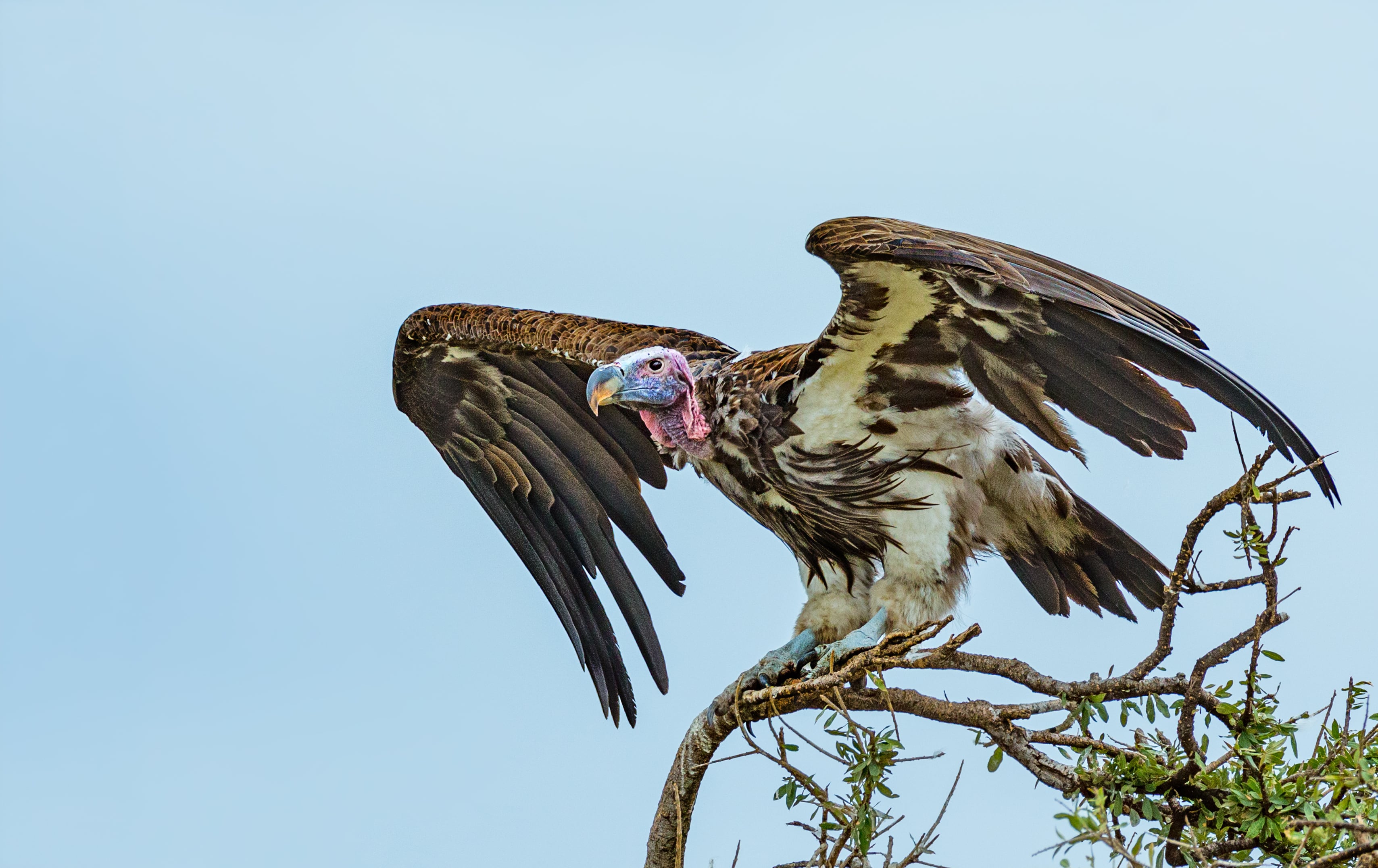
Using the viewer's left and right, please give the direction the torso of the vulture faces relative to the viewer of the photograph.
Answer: facing the viewer and to the left of the viewer
